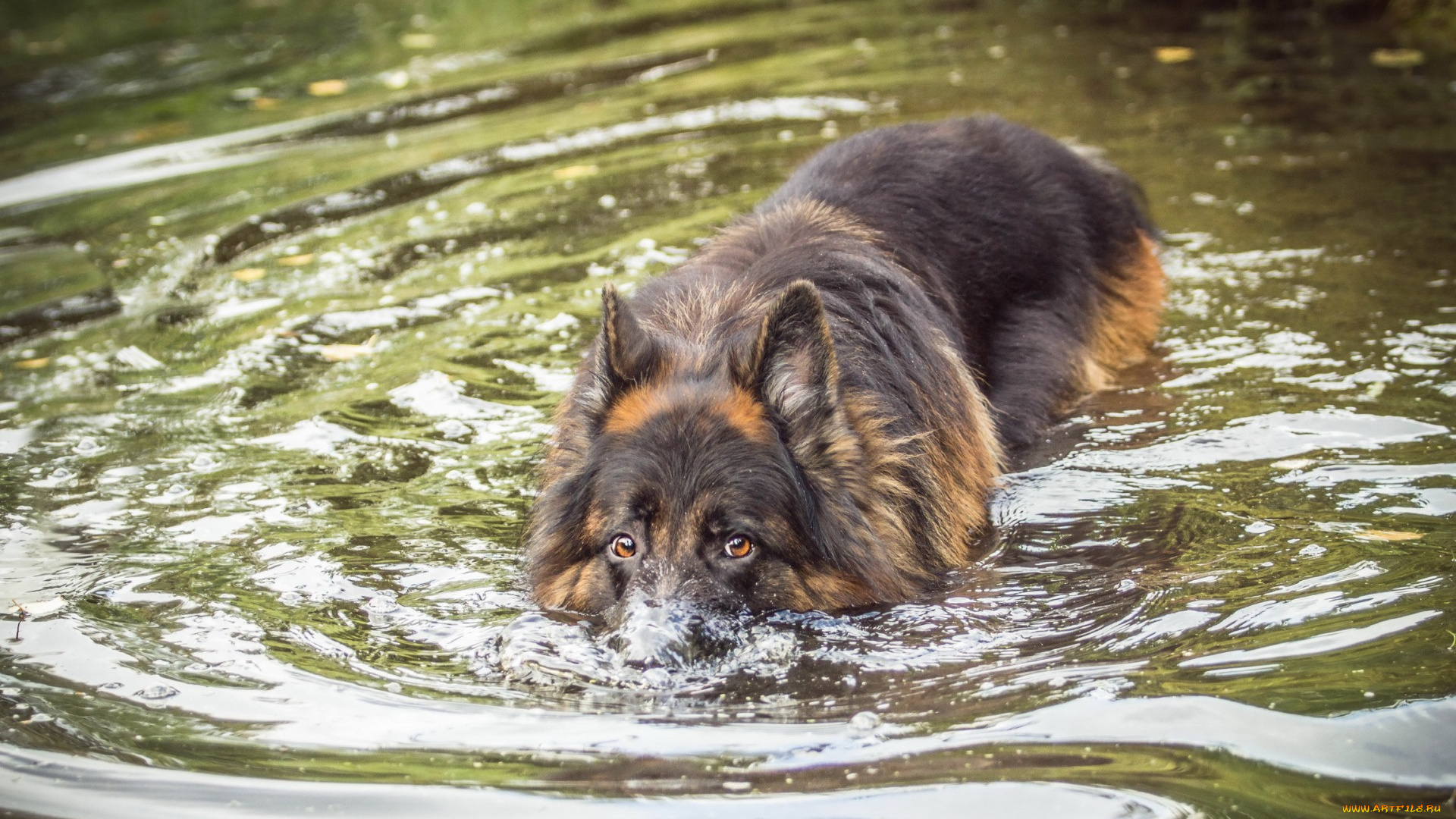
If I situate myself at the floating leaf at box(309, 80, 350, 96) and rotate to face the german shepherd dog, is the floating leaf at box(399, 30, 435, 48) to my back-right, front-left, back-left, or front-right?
back-left

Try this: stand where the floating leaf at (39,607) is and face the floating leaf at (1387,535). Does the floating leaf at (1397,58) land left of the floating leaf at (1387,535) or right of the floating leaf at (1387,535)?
left

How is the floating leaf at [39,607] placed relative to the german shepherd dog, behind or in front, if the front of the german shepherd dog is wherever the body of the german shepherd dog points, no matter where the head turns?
in front

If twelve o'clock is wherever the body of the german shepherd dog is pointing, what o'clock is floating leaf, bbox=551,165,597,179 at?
The floating leaf is roughly at 4 o'clock from the german shepherd dog.

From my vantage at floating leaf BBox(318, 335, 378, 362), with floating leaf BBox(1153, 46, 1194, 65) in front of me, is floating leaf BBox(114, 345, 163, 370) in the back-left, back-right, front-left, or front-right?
back-left

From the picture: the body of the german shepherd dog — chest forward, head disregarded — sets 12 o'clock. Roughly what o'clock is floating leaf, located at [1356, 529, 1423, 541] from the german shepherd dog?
The floating leaf is roughly at 8 o'clock from the german shepherd dog.

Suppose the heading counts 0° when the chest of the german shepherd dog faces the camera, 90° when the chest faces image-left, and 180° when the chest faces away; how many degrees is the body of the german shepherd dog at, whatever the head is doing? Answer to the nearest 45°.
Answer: approximately 45°

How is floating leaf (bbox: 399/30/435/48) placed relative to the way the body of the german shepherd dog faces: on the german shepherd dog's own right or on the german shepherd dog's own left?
on the german shepherd dog's own right

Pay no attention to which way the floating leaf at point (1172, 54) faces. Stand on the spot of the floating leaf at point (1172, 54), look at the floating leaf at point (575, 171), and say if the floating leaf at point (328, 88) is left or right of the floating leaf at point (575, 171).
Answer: right

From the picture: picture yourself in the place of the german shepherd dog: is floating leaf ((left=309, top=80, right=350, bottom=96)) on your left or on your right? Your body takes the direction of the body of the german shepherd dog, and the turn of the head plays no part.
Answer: on your right

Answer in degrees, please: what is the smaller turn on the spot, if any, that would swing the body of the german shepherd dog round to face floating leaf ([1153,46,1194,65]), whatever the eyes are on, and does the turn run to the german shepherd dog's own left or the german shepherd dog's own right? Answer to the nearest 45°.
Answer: approximately 135° to the german shepherd dog's own right

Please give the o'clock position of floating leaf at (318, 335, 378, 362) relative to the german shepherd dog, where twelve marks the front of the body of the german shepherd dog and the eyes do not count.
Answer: The floating leaf is roughly at 3 o'clock from the german shepherd dog.
